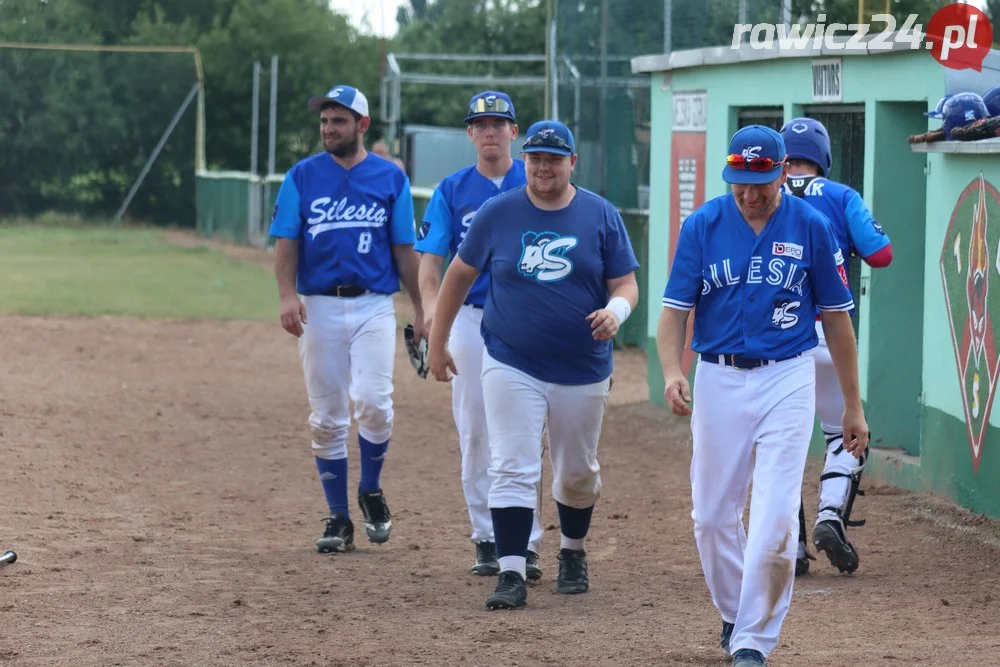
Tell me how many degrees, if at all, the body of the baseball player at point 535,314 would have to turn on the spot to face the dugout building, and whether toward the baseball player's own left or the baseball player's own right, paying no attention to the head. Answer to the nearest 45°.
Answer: approximately 135° to the baseball player's own left

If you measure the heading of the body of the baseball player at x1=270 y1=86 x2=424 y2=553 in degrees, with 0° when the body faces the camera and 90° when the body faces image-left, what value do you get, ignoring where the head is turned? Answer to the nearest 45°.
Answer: approximately 0°

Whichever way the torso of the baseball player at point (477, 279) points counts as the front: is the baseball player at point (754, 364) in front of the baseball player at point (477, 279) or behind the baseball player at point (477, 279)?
in front

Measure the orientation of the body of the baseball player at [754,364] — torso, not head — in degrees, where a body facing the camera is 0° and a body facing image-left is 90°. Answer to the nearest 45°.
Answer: approximately 0°

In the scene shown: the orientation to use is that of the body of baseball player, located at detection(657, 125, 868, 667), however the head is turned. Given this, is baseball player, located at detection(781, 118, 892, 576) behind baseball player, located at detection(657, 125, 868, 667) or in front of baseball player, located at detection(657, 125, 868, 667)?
behind

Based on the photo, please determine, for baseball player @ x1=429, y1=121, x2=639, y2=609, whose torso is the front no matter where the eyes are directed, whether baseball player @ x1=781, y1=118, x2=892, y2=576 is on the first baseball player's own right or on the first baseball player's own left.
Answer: on the first baseball player's own left
